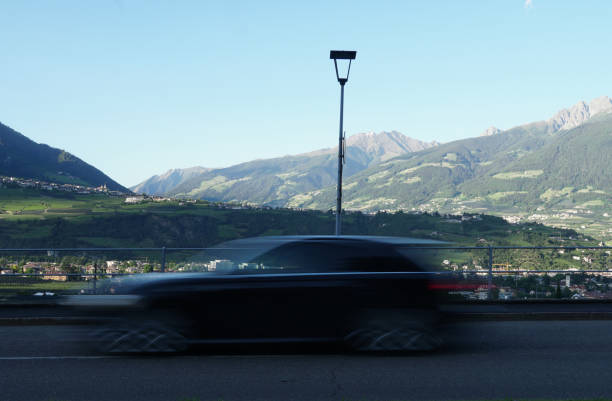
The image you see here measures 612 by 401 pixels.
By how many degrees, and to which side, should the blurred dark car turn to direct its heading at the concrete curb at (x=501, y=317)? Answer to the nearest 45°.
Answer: approximately 135° to its right

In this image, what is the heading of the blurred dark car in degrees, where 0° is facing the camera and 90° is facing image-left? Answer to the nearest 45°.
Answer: approximately 90°

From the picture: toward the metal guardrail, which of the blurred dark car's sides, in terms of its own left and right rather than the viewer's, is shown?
right

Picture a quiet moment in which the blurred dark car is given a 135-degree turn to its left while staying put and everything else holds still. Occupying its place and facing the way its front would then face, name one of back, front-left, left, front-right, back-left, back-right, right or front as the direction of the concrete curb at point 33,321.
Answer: back
